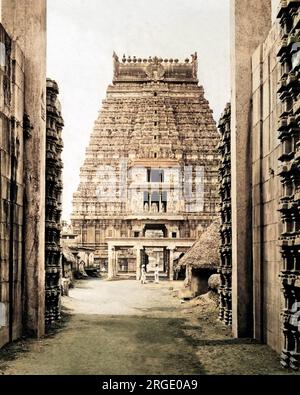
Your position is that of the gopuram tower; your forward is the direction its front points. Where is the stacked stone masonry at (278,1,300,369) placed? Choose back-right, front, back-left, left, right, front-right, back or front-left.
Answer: front

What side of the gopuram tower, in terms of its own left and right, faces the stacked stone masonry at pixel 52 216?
front

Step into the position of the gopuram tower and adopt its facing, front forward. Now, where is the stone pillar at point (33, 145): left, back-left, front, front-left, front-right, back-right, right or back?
front

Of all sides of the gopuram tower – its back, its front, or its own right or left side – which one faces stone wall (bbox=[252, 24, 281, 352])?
front

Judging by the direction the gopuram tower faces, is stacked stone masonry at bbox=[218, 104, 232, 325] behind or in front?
in front

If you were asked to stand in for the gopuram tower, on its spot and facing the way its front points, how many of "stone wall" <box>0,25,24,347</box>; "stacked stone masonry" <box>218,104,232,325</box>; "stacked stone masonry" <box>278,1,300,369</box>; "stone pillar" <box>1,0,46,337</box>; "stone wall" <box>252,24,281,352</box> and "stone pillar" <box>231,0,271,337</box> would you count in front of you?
6

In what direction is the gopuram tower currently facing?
toward the camera

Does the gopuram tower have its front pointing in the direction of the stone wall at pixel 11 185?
yes

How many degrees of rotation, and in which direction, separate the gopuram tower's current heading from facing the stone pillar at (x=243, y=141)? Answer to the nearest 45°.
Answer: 0° — it already faces it
